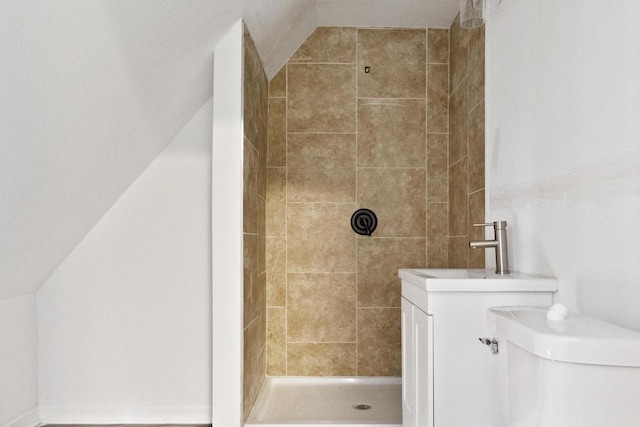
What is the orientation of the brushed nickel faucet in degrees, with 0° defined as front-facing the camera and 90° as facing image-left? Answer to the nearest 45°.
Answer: approximately 90°

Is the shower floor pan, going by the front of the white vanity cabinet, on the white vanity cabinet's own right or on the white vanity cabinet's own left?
on the white vanity cabinet's own right

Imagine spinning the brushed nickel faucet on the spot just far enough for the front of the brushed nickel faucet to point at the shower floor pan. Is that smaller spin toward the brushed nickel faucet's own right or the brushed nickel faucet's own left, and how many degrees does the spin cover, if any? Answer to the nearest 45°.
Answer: approximately 45° to the brushed nickel faucet's own right

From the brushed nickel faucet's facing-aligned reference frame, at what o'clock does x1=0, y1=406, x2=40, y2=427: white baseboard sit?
The white baseboard is roughly at 12 o'clock from the brushed nickel faucet.

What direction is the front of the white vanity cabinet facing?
to the viewer's left
